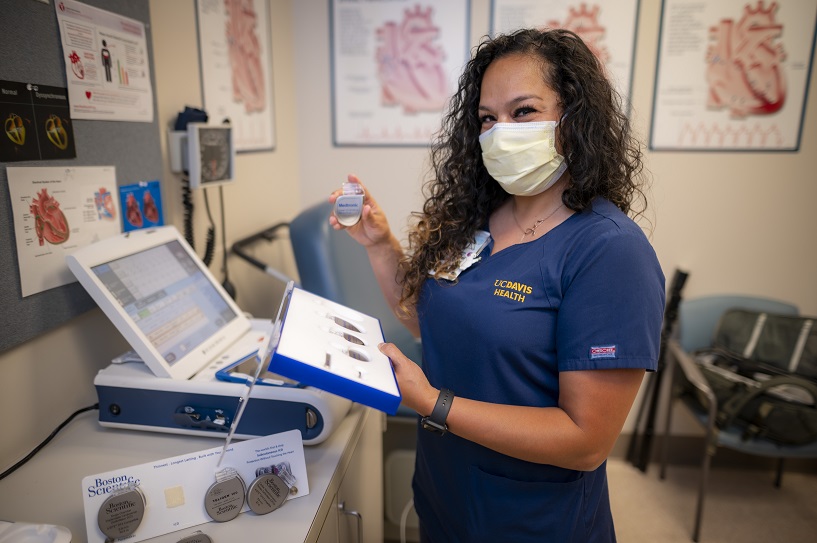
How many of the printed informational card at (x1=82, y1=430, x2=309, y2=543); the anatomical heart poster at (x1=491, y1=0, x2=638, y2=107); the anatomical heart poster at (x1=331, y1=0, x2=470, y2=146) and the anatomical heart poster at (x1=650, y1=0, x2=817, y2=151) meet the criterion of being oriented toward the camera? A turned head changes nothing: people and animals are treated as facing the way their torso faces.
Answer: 4

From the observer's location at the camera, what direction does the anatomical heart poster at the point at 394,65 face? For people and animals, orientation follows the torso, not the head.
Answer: facing the viewer

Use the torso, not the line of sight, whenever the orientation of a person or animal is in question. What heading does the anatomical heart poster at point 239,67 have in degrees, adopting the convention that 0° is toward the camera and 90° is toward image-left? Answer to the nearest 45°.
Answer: approximately 315°

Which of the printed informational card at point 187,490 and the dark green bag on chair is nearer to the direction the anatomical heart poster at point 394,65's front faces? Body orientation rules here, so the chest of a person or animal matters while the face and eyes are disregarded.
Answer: the printed informational card

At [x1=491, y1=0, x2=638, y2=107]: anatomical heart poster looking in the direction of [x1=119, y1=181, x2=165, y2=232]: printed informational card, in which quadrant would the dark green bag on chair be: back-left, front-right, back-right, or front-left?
back-left

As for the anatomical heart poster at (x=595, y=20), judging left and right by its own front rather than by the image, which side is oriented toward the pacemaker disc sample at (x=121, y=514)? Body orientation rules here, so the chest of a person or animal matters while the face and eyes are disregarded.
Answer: front

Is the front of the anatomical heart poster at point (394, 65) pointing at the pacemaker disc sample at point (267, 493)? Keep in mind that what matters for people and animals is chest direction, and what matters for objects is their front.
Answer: yes

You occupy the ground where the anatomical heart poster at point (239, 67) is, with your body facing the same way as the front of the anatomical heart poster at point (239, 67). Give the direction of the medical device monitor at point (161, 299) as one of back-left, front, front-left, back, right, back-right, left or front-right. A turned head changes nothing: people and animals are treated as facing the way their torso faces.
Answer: front-right

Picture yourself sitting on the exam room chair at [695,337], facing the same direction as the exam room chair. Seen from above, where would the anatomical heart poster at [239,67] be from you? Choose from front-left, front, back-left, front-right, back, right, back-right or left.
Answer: right

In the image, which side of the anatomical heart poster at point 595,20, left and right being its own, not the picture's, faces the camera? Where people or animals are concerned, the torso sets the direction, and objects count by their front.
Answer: front
